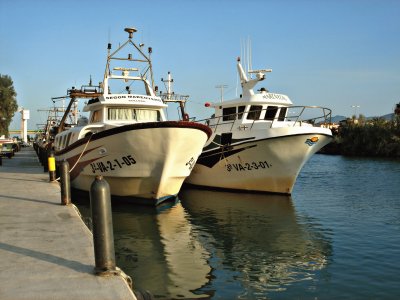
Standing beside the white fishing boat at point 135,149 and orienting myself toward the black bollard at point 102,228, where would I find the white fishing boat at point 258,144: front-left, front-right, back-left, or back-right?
back-left

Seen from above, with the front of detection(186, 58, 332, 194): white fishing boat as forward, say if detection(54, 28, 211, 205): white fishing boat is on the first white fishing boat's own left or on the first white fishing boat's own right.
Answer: on the first white fishing boat's own right

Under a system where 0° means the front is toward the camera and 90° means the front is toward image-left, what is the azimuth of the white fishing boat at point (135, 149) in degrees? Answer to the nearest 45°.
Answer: approximately 315°

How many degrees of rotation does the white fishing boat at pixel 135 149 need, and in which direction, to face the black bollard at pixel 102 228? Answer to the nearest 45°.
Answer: approximately 45° to its right
